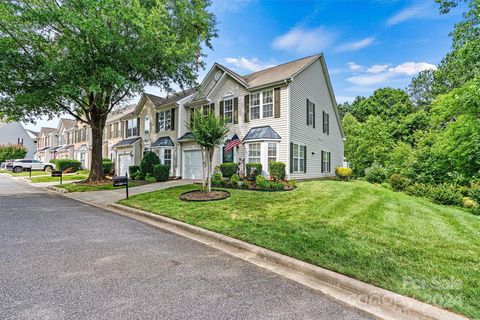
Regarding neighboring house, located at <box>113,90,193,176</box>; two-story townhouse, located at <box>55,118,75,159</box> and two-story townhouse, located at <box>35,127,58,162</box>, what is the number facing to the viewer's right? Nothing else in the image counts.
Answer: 0

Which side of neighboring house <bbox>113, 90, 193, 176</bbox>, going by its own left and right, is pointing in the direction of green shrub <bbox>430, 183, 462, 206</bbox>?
left

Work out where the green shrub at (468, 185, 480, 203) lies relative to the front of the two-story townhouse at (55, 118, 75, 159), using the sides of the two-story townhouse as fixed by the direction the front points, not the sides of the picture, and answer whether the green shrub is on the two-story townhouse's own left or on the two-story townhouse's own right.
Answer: on the two-story townhouse's own left

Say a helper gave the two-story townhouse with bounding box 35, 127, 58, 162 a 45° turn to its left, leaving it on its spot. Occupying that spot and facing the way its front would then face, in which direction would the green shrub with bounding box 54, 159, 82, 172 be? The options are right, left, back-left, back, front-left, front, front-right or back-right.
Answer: front

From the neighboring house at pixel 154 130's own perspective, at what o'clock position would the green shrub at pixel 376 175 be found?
The green shrub is roughly at 8 o'clock from the neighboring house.

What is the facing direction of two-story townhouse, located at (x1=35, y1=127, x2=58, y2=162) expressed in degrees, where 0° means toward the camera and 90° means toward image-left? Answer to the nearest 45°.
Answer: approximately 45°

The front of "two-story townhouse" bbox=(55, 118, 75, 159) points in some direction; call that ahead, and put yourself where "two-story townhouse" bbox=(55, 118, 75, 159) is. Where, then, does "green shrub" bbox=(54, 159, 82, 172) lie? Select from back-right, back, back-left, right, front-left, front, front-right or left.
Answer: front-left

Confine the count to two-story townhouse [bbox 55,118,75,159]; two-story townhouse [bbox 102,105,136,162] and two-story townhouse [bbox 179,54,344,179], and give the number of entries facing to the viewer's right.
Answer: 0

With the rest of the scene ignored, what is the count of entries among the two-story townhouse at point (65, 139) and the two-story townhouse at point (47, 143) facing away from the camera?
0

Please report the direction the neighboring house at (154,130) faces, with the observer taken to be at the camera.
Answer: facing the viewer and to the left of the viewer
